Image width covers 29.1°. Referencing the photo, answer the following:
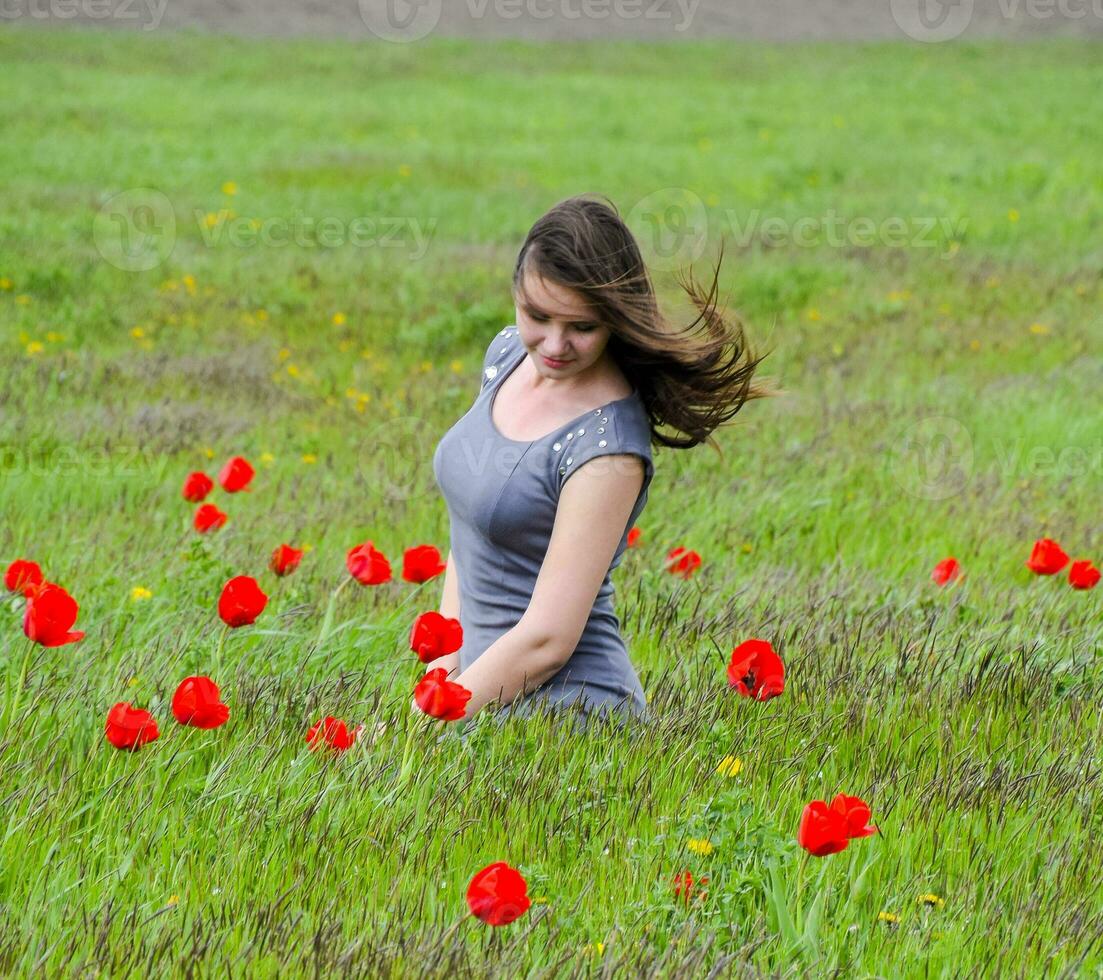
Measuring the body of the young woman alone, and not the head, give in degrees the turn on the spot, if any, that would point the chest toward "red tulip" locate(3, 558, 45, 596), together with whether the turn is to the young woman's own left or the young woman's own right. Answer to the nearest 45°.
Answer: approximately 45° to the young woman's own right

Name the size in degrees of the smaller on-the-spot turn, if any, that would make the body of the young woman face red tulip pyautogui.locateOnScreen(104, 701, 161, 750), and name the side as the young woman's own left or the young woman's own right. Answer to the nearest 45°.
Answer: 0° — they already face it

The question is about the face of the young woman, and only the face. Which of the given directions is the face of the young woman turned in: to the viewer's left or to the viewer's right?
to the viewer's left

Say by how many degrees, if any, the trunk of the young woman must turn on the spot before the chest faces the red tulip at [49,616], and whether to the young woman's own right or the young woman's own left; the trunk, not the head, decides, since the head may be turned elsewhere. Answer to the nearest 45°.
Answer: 0° — they already face it

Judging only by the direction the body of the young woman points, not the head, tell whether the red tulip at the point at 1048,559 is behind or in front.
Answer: behind

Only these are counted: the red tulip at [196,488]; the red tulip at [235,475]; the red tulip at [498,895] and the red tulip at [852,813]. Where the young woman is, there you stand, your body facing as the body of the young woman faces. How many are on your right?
2

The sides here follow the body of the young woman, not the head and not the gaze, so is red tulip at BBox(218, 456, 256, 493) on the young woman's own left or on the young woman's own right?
on the young woman's own right

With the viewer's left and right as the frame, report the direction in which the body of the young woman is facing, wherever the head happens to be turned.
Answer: facing the viewer and to the left of the viewer

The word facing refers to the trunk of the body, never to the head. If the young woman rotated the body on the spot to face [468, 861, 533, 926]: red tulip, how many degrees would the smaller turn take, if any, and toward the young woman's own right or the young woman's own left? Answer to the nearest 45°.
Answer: approximately 45° to the young woman's own left
